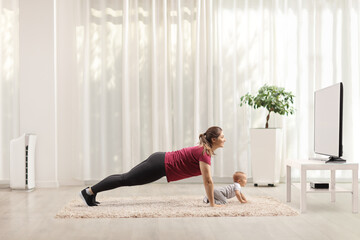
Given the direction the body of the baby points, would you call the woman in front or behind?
behind

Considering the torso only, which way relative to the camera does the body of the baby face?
to the viewer's right

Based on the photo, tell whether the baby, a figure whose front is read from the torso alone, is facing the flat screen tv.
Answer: yes

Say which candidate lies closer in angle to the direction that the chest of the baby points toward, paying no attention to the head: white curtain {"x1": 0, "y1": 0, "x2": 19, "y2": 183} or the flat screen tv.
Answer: the flat screen tv

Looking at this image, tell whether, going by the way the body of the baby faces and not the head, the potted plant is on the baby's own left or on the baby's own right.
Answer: on the baby's own left

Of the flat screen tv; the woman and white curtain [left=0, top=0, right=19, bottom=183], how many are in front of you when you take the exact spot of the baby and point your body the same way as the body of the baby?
1

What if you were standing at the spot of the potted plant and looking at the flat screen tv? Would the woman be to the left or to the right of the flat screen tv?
right
